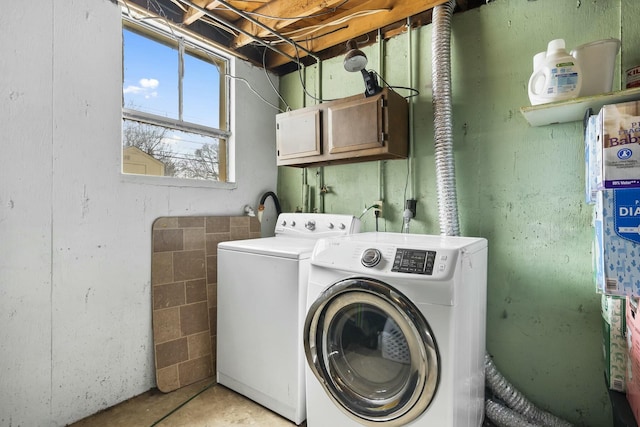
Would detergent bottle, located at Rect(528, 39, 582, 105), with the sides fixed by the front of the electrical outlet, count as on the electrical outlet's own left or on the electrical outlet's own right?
on the electrical outlet's own left

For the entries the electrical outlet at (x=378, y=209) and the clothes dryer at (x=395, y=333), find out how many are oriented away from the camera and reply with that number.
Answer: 0

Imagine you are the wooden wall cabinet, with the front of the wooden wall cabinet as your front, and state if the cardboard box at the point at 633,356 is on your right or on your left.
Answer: on your left

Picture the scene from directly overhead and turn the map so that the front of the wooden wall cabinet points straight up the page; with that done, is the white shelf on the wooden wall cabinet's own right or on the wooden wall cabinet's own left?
on the wooden wall cabinet's own left

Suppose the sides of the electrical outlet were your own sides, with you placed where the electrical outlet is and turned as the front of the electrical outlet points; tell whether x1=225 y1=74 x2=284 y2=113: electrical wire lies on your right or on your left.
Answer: on your right

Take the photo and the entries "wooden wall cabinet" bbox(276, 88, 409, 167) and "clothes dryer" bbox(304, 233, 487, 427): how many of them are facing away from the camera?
0

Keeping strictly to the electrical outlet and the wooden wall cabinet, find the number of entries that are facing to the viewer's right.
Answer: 0

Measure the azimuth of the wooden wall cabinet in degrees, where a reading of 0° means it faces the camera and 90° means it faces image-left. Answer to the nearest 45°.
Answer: approximately 45°

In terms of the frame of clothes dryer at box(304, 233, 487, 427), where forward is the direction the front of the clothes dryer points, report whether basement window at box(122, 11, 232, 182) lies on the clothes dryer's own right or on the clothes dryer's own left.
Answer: on the clothes dryer's own right
